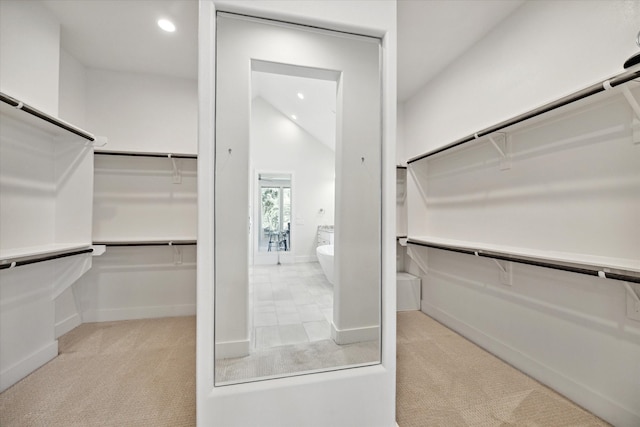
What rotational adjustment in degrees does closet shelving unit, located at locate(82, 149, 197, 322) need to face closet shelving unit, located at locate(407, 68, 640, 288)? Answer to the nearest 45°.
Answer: approximately 45° to its left

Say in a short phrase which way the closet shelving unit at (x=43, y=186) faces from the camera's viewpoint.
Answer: facing the viewer and to the right of the viewer

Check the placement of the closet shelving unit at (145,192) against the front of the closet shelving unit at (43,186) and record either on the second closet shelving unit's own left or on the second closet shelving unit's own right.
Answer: on the second closet shelving unit's own left

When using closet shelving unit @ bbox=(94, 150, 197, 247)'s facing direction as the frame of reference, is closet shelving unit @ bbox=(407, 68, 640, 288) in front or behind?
in front

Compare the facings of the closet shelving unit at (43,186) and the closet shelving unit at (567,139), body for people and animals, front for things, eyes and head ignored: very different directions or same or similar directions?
very different directions

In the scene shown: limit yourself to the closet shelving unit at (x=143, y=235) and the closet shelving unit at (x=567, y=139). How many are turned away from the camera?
0

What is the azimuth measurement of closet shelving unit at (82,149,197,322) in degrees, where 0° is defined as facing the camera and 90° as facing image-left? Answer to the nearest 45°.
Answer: approximately 0°
